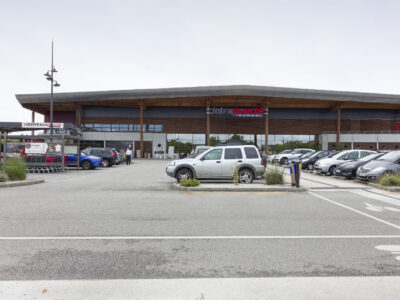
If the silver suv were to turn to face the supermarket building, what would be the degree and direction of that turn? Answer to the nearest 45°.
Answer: approximately 90° to its right

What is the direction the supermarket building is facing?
toward the camera

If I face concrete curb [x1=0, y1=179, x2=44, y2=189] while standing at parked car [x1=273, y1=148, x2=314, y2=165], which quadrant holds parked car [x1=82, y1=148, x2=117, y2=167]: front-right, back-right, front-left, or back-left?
front-right

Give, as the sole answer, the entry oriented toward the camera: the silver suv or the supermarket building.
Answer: the supermarket building

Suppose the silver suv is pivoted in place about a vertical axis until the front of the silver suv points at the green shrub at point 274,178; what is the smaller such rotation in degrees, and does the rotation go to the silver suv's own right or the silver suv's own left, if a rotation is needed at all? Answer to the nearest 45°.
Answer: approximately 180°

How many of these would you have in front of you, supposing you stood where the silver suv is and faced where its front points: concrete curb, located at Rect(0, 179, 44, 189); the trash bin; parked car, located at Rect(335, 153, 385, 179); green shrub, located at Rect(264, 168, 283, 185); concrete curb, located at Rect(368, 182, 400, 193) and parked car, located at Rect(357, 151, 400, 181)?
1

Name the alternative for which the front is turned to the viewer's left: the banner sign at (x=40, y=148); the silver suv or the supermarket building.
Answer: the silver suv

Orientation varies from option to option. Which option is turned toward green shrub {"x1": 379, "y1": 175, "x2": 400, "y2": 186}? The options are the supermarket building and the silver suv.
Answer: the supermarket building

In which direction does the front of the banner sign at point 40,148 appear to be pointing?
toward the camera

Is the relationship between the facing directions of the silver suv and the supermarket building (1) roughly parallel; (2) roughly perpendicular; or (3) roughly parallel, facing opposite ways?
roughly perpendicular

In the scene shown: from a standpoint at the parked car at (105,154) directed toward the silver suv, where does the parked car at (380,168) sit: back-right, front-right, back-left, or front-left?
front-left

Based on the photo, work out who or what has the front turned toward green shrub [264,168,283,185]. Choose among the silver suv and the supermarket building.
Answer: the supermarket building

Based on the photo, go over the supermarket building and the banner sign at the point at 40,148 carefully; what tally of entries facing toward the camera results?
2

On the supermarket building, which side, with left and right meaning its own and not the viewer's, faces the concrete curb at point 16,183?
front

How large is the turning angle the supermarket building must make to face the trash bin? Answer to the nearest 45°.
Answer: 0° — it already faces it

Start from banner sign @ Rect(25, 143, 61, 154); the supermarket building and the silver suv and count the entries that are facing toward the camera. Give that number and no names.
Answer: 2

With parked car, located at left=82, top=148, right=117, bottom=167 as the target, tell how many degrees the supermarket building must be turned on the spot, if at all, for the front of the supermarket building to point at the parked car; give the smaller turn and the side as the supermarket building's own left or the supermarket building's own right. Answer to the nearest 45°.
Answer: approximately 45° to the supermarket building's own right

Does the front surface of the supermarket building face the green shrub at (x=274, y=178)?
yes

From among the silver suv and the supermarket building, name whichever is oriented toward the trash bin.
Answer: the supermarket building

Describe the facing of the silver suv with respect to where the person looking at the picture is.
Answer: facing to the left of the viewer
